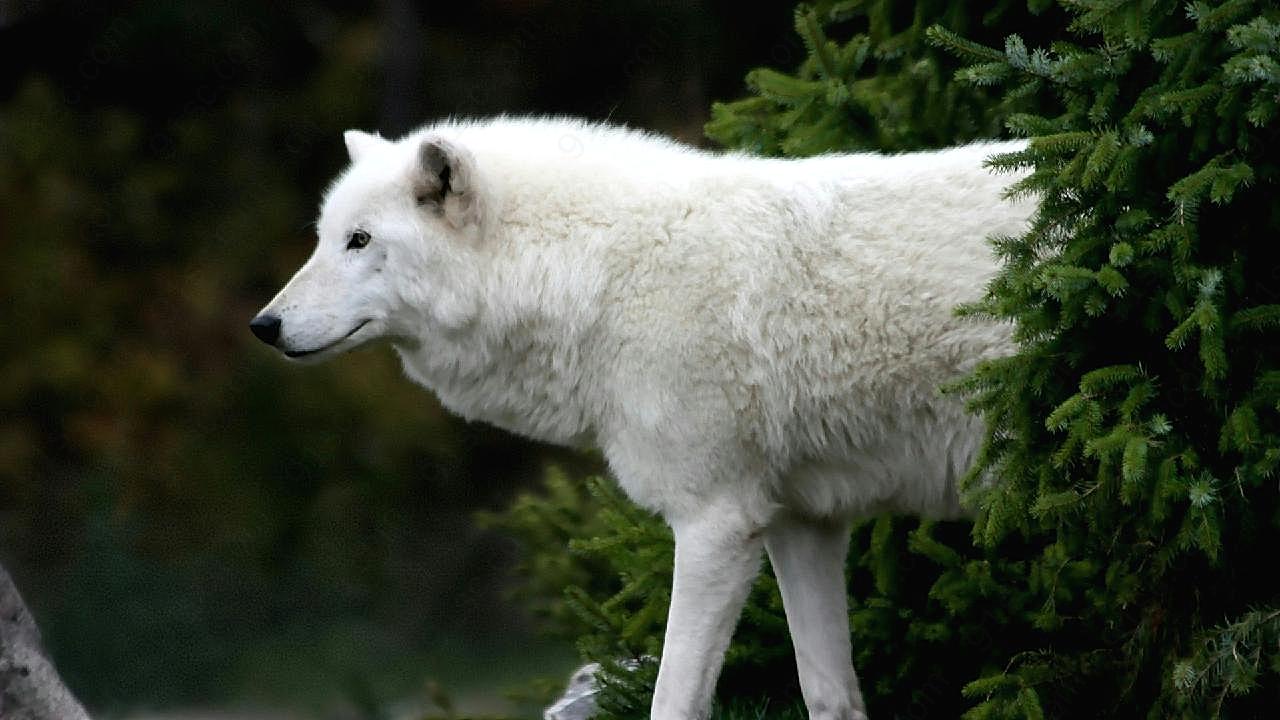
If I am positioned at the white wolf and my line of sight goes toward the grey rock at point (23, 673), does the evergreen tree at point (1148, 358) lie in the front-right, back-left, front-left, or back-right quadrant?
back-left

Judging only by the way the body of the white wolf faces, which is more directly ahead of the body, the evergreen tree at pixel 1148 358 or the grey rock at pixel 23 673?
the grey rock

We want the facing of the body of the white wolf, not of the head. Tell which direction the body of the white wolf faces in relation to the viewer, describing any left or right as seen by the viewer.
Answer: facing to the left of the viewer

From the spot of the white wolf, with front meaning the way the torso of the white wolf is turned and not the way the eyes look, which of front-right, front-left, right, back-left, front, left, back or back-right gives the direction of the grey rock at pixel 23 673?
front
